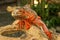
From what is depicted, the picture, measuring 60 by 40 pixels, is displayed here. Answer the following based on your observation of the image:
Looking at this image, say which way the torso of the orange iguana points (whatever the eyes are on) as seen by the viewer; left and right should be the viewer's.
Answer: facing to the left of the viewer
